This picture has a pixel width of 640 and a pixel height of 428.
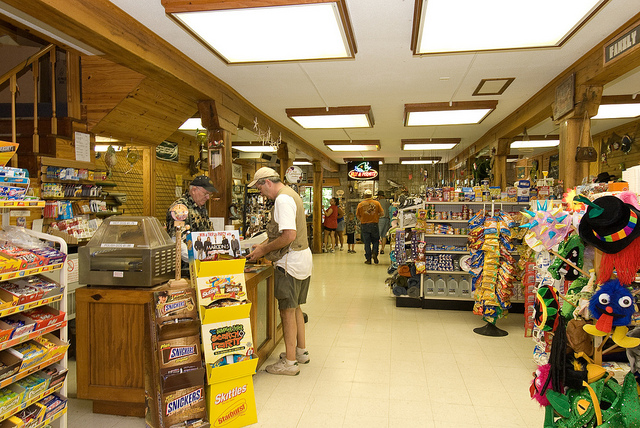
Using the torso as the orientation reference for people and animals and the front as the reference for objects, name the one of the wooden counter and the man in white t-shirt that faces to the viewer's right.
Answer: the wooden counter

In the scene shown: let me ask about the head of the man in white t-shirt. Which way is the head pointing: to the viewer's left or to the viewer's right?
to the viewer's left

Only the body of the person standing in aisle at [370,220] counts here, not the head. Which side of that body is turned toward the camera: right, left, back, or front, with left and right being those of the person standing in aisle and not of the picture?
back

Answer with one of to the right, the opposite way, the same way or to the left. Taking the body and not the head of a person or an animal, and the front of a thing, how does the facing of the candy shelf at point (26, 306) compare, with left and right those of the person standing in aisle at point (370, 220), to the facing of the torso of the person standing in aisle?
to the right

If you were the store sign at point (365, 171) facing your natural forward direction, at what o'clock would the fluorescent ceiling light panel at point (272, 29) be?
The fluorescent ceiling light panel is roughly at 12 o'clock from the store sign.

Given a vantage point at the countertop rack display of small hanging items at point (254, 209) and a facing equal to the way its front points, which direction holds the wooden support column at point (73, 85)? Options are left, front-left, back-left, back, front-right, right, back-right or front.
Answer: right

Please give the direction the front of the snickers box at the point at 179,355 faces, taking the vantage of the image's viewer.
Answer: facing the viewer

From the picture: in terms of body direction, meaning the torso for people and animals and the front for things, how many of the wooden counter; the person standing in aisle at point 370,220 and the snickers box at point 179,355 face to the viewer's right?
1

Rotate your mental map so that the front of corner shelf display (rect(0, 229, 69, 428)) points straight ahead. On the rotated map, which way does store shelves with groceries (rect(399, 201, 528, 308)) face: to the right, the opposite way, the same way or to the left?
to the right

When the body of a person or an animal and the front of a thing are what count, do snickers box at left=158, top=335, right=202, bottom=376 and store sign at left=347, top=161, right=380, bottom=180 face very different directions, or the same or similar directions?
same or similar directions

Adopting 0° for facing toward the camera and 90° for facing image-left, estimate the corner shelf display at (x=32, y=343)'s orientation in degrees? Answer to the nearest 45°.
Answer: approximately 315°

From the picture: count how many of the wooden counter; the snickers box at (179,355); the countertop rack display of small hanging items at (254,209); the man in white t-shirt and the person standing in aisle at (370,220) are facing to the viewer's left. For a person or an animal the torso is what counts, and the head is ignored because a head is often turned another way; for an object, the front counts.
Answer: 1

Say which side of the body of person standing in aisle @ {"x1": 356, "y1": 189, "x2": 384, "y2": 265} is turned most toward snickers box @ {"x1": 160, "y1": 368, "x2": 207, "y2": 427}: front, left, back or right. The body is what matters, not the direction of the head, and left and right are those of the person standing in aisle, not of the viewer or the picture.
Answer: back

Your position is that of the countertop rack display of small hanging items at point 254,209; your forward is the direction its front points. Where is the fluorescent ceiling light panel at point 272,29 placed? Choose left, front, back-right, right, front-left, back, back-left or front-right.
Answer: front-right

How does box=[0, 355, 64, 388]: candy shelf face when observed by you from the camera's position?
facing the viewer and to the right of the viewer
